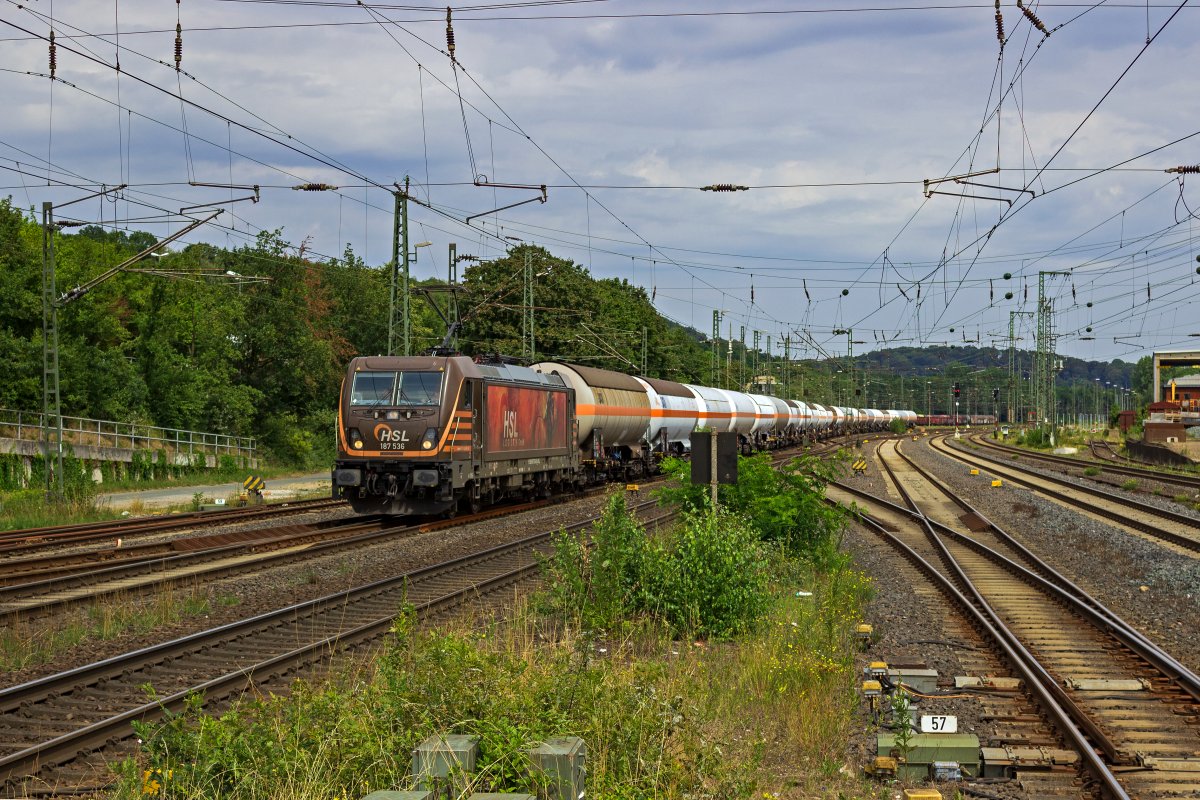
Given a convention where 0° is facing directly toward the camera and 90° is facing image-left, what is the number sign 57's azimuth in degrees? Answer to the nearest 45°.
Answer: approximately 0°

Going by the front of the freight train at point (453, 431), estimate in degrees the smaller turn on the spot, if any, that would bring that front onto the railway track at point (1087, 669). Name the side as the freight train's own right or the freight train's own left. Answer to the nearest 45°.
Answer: approximately 90° to the freight train's own left

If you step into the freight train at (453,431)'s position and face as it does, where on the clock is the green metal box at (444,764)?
The green metal box is roughly at 10 o'clock from the freight train.

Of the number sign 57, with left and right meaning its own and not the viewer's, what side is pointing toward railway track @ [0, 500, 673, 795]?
right

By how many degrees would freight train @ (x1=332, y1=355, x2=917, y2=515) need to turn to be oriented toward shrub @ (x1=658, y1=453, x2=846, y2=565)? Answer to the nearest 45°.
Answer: approximately 90° to its left

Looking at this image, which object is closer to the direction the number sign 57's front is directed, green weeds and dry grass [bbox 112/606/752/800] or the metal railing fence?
the green weeds and dry grass

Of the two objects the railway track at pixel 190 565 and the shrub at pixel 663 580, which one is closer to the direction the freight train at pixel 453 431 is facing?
the railway track

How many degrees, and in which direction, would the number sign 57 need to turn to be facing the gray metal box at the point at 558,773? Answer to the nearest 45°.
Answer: approximately 45° to its right

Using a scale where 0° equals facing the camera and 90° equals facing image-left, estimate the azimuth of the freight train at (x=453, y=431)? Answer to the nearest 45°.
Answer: approximately 45°

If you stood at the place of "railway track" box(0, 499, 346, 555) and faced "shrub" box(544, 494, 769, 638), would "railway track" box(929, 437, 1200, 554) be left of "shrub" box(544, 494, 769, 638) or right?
left
